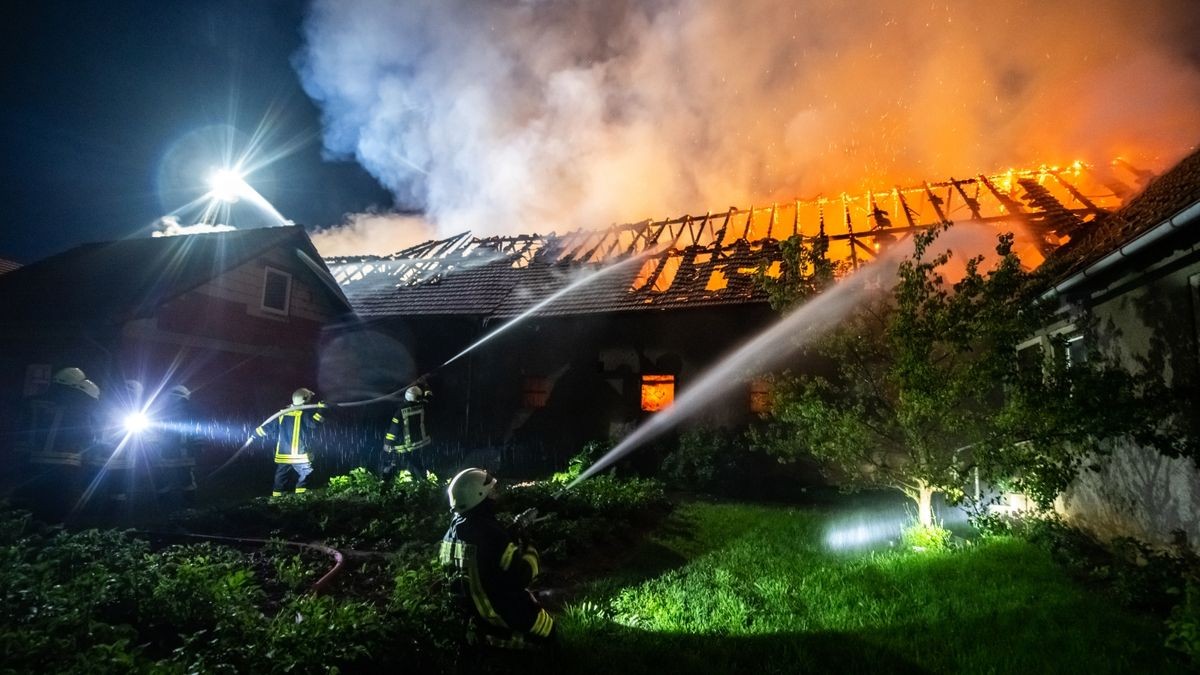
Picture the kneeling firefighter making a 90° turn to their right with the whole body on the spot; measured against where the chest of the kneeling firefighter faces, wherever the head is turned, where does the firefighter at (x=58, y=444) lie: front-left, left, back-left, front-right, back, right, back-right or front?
back

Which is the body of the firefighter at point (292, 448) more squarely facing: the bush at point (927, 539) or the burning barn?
the burning barn

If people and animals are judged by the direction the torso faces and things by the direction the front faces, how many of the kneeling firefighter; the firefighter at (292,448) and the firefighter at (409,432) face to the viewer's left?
0

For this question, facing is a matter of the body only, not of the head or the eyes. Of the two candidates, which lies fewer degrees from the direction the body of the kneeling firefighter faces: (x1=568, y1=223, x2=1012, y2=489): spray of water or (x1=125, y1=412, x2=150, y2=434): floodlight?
the spray of water

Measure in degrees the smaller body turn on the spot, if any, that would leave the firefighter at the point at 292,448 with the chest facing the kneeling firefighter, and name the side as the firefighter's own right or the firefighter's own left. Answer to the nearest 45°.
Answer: approximately 135° to the firefighter's own right

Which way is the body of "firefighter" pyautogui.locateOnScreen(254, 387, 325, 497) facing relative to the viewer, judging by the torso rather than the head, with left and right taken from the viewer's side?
facing away from the viewer and to the right of the viewer

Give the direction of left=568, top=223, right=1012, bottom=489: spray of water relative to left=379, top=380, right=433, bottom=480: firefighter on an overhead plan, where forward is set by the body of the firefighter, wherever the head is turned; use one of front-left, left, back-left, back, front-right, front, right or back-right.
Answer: front-right

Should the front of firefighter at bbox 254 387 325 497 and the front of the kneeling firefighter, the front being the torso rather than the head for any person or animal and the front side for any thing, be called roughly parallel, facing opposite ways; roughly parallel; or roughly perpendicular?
roughly parallel

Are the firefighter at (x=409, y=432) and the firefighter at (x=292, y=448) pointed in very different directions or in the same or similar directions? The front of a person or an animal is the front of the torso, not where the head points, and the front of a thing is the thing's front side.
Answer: same or similar directions

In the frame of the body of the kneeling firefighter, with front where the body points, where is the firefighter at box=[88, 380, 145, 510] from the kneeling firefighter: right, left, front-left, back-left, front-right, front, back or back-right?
left

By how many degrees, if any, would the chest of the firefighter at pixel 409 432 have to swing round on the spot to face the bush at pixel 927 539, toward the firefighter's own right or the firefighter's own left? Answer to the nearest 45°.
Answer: approximately 90° to the firefighter's own right

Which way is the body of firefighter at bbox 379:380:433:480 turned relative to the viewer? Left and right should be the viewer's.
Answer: facing away from the viewer and to the right of the viewer

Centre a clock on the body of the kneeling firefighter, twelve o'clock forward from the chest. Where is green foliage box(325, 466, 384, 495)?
The green foliage is roughly at 10 o'clock from the kneeling firefighter.

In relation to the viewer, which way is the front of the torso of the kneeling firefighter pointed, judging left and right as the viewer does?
facing away from the viewer and to the right of the viewer
